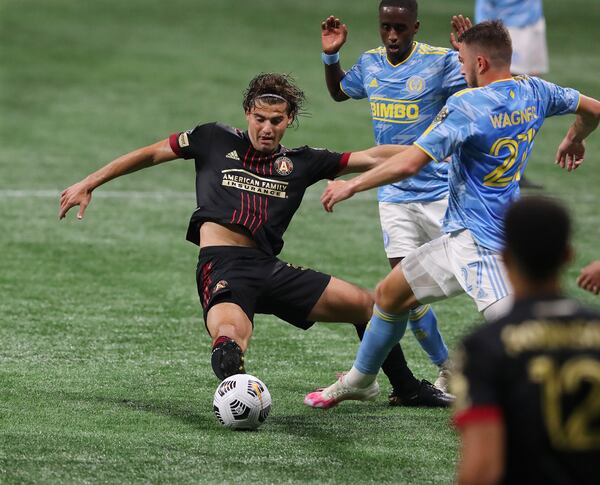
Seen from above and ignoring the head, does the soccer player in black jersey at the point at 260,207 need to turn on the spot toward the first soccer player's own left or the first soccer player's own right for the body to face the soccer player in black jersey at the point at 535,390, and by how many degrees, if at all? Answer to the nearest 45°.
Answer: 0° — they already face them

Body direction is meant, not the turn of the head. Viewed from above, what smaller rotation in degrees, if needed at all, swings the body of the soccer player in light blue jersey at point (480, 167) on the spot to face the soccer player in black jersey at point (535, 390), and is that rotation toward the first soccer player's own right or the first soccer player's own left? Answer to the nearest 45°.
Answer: approximately 135° to the first soccer player's own left

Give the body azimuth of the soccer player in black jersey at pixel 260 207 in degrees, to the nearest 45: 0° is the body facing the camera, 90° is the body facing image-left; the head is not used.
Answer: approximately 0°

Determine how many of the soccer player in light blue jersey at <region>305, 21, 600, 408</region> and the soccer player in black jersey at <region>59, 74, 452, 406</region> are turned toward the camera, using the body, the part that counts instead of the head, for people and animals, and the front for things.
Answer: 1

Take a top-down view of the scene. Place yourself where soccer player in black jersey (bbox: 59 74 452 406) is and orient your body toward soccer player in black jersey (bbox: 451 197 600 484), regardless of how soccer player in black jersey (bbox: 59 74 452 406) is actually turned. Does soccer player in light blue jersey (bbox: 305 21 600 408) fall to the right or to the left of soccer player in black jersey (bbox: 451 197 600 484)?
left

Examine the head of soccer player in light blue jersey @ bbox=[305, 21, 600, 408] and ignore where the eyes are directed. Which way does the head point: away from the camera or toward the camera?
away from the camera

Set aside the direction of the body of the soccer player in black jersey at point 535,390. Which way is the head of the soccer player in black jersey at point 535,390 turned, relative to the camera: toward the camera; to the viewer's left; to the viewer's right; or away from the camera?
away from the camera

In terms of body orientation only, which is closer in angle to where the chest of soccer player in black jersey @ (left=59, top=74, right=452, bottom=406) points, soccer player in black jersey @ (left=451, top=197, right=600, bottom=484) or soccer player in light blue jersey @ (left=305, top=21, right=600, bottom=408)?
the soccer player in black jersey

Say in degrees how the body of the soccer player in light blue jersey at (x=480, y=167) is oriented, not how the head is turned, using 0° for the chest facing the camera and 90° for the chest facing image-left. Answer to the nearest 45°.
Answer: approximately 135°
